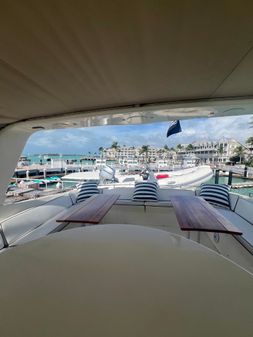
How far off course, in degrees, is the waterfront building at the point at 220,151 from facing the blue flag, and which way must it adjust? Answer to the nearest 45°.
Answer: approximately 45° to its left

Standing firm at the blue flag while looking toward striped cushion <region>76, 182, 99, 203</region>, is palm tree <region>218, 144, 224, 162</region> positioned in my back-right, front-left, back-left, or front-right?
back-right

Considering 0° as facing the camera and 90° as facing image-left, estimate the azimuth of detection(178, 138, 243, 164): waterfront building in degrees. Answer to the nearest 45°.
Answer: approximately 45°

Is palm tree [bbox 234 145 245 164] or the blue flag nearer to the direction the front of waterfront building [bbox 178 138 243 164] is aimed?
the blue flag

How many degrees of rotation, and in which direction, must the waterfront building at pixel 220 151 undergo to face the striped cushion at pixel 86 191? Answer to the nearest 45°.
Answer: approximately 45° to its left

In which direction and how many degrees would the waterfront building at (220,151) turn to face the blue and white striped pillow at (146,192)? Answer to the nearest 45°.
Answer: approximately 45° to its left

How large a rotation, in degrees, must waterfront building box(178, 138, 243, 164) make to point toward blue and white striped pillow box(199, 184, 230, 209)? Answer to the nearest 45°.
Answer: approximately 45° to its left
